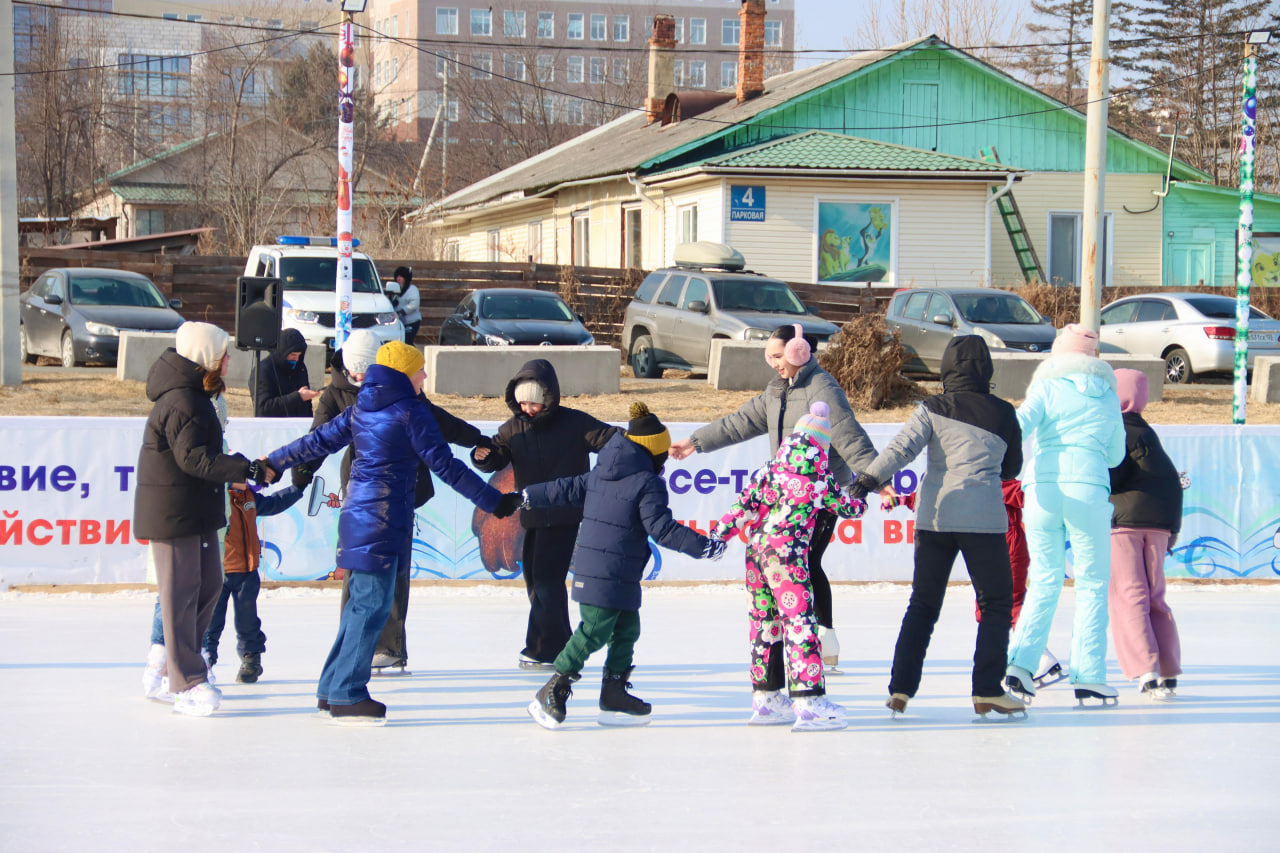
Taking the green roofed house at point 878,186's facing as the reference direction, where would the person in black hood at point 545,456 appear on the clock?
The person in black hood is roughly at 12 o'clock from the green roofed house.

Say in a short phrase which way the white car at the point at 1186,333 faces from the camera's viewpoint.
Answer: facing away from the viewer and to the left of the viewer

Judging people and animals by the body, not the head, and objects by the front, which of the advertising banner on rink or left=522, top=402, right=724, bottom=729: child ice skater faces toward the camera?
the advertising banner on rink

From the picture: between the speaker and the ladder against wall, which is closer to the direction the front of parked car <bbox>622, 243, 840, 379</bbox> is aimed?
the speaker

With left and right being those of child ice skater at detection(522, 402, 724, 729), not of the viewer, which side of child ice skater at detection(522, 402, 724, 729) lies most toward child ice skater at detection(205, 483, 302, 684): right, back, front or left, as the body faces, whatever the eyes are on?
left

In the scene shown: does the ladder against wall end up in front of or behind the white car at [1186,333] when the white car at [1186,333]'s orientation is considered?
in front

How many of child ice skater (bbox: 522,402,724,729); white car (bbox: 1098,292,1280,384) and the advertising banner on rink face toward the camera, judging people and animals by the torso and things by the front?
1

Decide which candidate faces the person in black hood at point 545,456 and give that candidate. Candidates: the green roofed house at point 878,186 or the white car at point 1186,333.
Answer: the green roofed house

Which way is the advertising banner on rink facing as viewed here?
toward the camera

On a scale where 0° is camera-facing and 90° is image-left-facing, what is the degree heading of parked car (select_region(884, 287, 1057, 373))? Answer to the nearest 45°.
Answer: approximately 315°

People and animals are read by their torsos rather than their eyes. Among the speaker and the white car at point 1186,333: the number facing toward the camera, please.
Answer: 1

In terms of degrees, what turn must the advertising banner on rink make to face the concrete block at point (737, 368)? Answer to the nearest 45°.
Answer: approximately 180°

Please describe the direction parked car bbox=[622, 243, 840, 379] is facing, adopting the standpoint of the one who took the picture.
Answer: facing the viewer and to the right of the viewer

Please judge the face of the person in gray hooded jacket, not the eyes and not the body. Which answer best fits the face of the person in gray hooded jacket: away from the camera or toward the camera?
away from the camera

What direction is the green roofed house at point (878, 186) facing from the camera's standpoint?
toward the camera

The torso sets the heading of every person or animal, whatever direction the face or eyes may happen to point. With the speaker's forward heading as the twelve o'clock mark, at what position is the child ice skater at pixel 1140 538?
The child ice skater is roughly at 11 o'clock from the speaker.
